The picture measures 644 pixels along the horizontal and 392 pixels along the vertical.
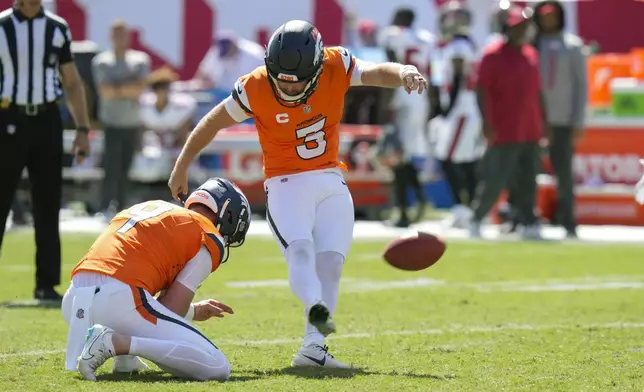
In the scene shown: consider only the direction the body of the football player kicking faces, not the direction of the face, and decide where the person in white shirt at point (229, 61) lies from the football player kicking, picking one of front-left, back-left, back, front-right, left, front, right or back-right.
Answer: back

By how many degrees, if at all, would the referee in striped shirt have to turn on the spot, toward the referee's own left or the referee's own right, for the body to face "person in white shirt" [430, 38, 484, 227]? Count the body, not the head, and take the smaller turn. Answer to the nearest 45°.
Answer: approximately 135° to the referee's own left

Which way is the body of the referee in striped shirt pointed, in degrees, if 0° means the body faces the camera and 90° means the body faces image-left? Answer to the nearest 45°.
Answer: approximately 0°

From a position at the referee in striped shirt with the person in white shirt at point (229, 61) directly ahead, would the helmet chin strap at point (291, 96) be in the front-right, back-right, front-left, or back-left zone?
back-right

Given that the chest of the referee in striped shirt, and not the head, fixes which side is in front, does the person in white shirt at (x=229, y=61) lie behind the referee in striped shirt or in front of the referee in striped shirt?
behind
